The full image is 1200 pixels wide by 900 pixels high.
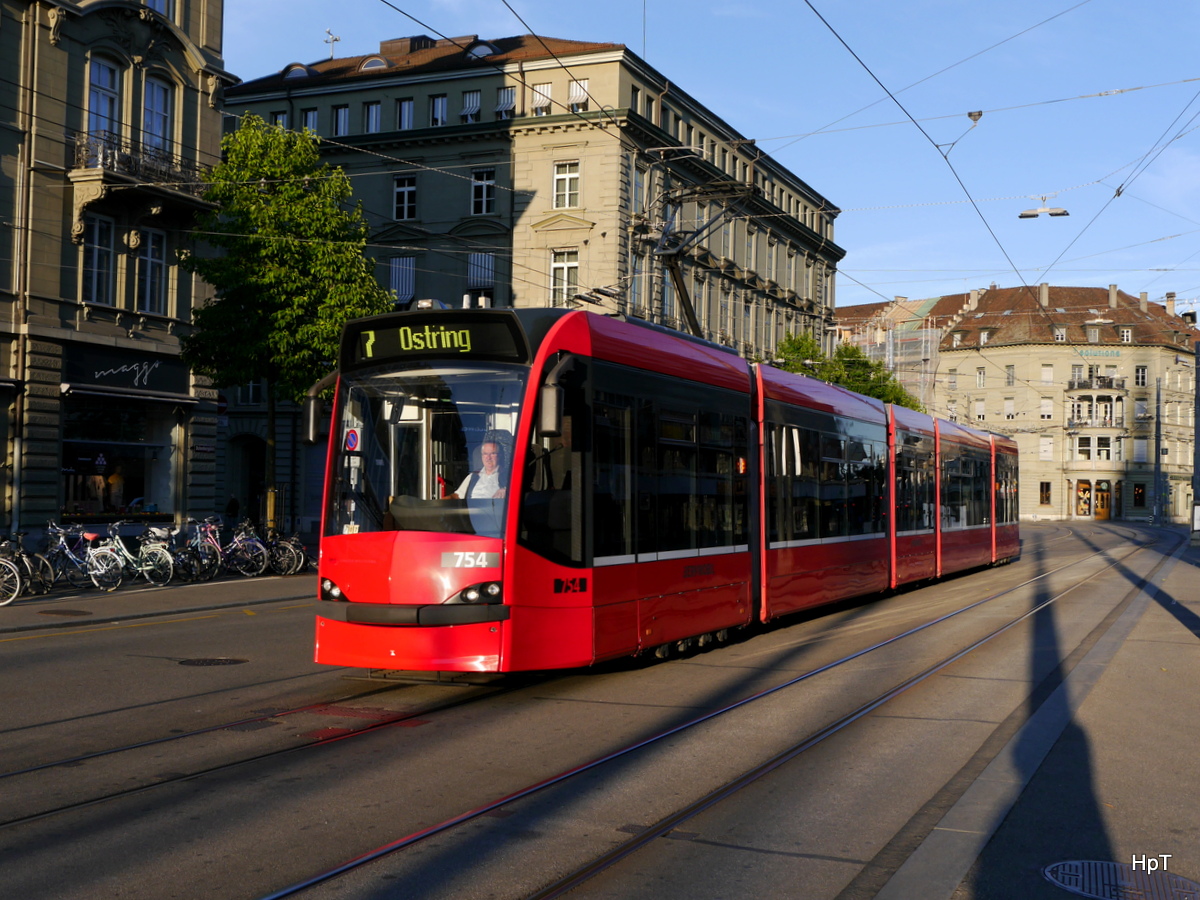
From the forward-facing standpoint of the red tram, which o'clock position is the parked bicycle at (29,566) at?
The parked bicycle is roughly at 3 o'clock from the red tram.

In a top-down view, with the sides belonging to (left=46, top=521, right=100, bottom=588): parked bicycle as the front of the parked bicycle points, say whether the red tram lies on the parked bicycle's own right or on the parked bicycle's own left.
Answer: on the parked bicycle's own left

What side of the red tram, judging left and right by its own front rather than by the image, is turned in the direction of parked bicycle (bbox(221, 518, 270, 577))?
right

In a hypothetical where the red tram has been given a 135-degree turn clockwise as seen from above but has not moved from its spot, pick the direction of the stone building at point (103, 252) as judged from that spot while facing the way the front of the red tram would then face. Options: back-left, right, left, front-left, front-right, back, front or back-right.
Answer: front-left

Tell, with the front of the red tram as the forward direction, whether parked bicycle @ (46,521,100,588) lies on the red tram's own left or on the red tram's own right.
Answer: on the red tram's own right

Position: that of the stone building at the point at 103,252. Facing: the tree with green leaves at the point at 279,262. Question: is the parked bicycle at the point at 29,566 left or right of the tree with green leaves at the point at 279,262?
right

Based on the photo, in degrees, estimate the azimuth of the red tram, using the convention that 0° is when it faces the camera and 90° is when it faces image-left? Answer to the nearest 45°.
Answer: approximately 45°

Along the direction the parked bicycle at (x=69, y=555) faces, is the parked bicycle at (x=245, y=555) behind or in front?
behind
